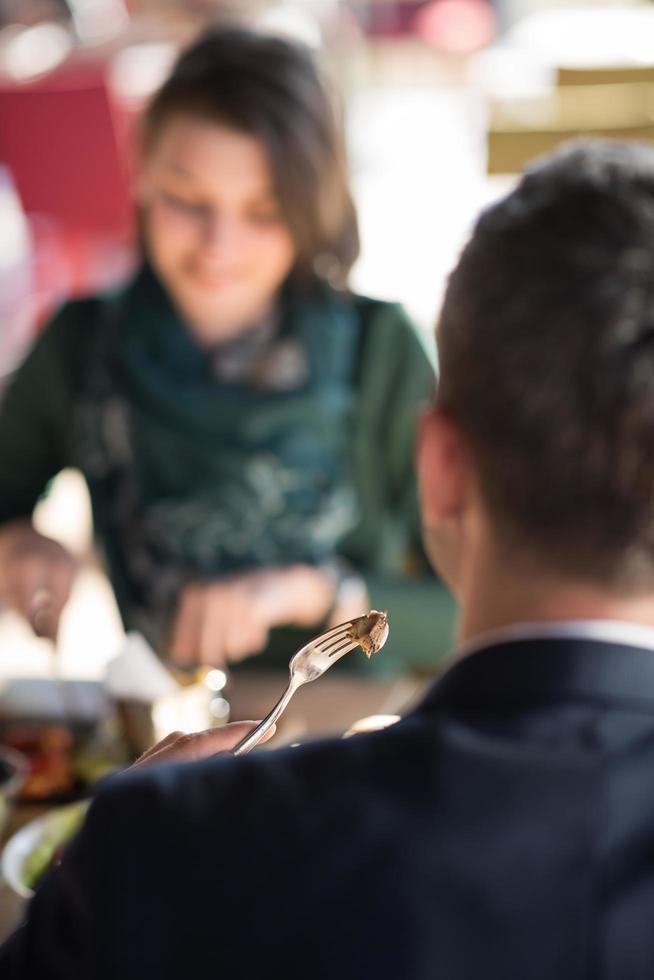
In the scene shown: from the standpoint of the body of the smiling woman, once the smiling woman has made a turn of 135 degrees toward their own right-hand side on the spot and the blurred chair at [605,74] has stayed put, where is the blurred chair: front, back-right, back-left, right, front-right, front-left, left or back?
right

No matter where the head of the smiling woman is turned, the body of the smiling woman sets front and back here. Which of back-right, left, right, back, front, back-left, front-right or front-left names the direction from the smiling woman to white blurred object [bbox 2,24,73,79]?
back

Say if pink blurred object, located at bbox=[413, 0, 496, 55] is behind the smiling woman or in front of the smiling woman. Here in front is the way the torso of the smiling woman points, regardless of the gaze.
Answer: behind

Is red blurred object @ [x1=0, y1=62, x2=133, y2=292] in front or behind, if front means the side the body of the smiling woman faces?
behind

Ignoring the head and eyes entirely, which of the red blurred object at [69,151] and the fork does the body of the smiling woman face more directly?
the fork

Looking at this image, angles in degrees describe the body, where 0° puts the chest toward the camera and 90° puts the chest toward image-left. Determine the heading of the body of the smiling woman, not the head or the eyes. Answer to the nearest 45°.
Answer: approximately 0°

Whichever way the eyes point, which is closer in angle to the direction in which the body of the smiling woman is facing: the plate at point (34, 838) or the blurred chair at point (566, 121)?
the plate

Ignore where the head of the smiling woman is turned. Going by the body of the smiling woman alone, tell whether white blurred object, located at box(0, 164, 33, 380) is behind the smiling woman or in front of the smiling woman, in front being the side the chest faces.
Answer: behind

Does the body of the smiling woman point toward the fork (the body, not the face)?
yes

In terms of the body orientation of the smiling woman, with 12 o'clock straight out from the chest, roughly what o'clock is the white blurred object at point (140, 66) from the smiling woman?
The white blurred object is roughly at 6 o'clock from the smiling woman.

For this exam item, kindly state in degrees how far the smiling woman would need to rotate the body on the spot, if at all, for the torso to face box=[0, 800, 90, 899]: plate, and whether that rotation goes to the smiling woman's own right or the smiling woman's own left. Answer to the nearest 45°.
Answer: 0° — they already face it
